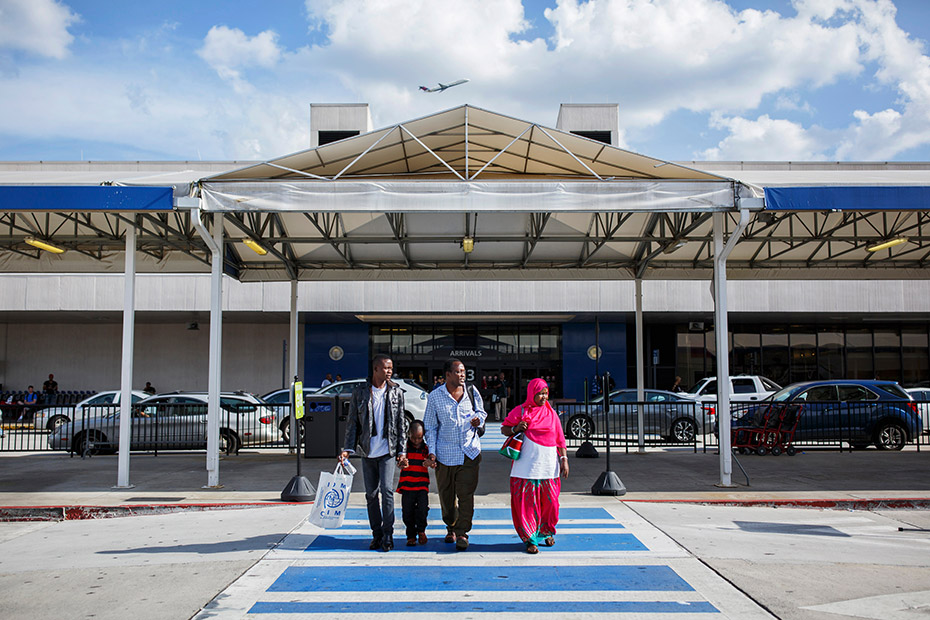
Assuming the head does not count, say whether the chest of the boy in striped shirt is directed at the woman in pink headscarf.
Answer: no

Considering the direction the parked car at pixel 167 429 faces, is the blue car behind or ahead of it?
behind

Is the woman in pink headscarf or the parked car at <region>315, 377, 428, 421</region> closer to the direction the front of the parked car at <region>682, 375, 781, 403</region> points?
the parked car

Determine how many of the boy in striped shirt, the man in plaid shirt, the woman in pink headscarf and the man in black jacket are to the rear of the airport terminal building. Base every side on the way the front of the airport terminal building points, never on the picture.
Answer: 0

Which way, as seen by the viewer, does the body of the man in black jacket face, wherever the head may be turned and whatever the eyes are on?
toward the camera

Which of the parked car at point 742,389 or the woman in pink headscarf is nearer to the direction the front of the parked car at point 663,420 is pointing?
the woman in pink headscarf

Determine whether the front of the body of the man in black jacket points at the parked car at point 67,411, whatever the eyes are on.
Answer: no

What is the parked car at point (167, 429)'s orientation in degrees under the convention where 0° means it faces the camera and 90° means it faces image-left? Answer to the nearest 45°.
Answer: approximately 90°

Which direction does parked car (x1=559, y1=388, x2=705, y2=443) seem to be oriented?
to the viewer's left

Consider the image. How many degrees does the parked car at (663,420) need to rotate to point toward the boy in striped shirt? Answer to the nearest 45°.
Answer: approximately 90° to its left

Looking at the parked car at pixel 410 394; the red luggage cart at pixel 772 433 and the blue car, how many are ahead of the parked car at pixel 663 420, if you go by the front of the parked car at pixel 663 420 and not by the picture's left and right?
1

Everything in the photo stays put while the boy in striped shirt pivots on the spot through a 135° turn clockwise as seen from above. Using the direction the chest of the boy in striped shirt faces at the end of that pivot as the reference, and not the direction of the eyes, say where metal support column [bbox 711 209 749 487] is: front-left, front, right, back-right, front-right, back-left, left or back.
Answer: right

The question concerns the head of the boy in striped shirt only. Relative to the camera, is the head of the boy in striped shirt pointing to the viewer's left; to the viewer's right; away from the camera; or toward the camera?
toward the camera

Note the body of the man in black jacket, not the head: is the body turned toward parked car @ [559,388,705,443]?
no
